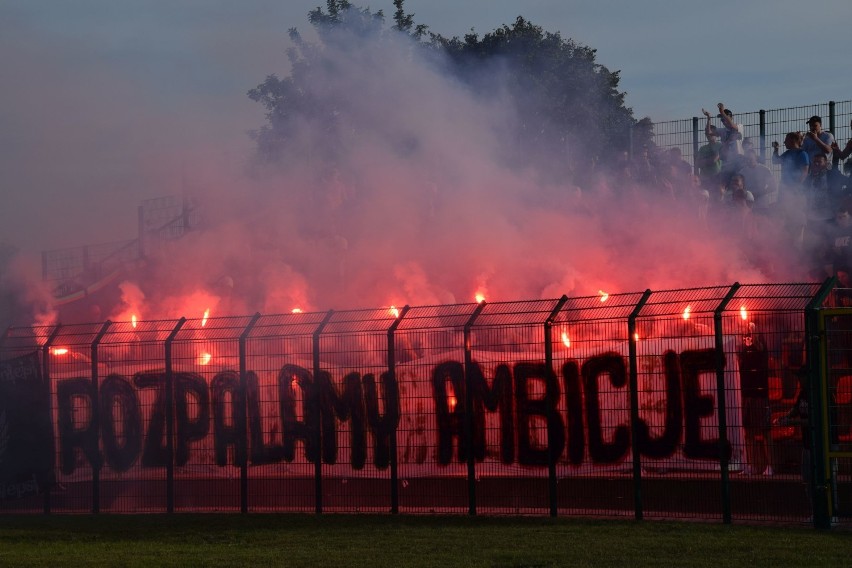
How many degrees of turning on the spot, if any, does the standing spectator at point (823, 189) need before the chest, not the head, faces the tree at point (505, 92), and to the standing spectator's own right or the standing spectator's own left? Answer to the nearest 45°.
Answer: approximately 90° to the standing spectator's own right

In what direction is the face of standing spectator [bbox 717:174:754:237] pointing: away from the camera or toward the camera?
toward the camera

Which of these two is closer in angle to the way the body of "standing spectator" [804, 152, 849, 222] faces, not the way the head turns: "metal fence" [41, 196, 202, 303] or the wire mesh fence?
the wire mesh fence

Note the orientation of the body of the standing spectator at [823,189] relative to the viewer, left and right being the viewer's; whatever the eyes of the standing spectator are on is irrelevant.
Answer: facing the viewer and to the left of the viewer

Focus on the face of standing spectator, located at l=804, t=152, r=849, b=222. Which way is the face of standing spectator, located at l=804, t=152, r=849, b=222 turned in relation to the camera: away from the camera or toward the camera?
toward the camera

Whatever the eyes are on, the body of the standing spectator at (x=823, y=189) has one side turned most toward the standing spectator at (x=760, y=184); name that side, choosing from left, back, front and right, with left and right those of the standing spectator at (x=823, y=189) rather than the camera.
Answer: right
